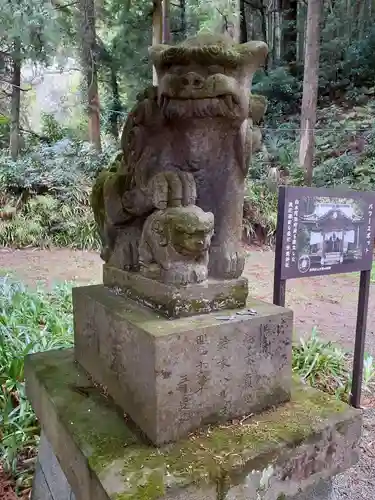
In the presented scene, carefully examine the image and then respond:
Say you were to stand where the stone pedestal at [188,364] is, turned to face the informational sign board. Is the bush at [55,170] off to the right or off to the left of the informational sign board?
left

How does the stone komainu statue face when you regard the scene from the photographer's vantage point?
facing the viewer and to the right of the viewer

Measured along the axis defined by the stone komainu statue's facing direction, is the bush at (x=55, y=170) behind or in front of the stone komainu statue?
behind

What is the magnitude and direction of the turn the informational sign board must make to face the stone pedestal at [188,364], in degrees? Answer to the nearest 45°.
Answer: approximately 45° to its right

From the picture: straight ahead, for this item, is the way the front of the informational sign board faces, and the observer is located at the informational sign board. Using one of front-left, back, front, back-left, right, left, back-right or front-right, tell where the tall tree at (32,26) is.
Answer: back

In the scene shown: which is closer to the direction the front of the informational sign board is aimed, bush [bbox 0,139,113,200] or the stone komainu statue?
the stone komainu statue
